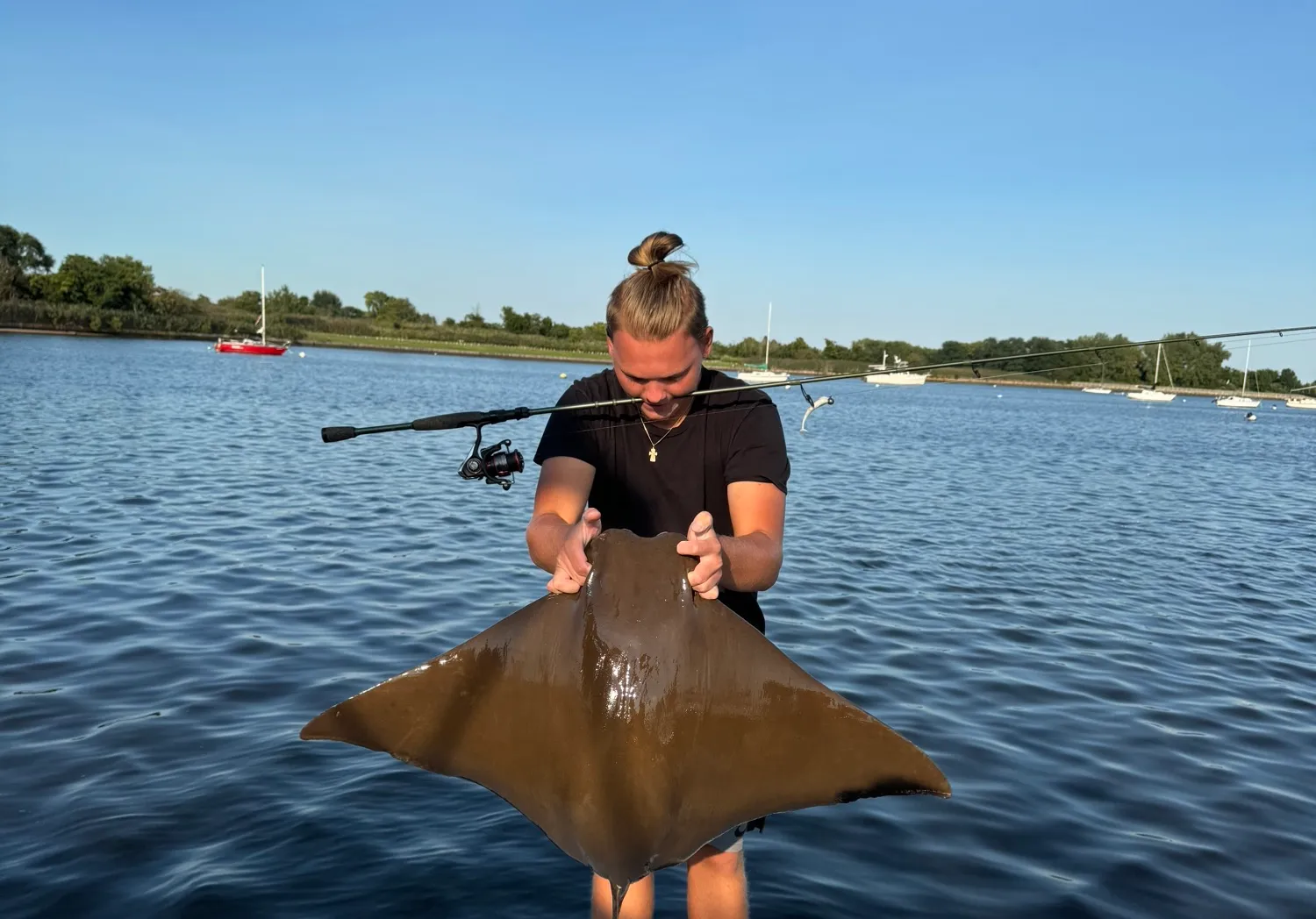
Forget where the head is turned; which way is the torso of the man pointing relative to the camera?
toward the camera

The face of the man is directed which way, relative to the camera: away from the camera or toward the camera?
toward the camera
